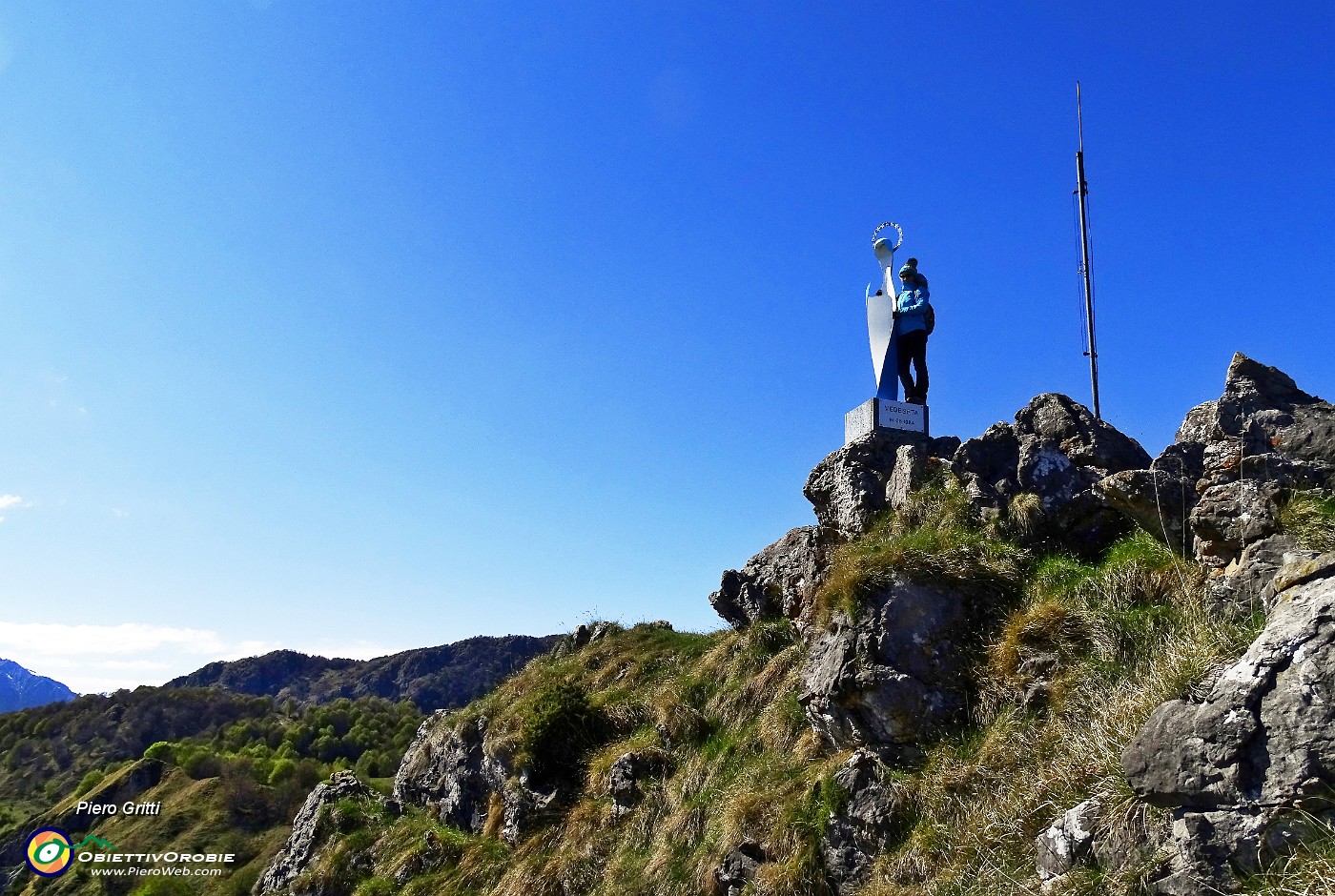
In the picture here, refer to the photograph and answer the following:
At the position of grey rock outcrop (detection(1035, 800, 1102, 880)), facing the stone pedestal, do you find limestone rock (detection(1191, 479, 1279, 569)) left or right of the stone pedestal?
right

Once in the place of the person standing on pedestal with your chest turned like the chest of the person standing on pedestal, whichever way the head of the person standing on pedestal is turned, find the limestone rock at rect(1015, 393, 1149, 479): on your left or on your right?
on your left

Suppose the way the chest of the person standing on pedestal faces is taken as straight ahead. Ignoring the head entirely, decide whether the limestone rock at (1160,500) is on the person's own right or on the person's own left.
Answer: on the person's own left

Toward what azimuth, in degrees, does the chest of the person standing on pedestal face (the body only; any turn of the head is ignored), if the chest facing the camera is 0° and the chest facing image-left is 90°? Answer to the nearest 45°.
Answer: approximately 45°

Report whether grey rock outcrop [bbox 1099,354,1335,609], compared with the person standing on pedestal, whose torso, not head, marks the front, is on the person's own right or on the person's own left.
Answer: on the person's own left
